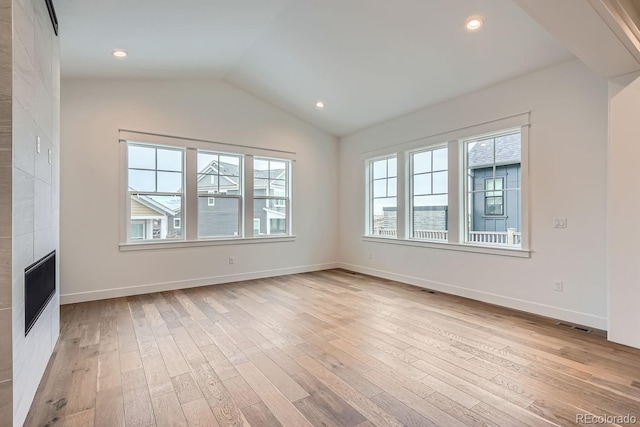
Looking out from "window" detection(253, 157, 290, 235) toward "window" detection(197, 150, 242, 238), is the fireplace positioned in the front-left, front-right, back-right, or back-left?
front-left

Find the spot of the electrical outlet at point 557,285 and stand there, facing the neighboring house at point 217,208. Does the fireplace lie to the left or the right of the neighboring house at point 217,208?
left

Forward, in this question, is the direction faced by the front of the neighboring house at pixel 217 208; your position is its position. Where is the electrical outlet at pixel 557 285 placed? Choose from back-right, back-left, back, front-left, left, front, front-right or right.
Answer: front-left
